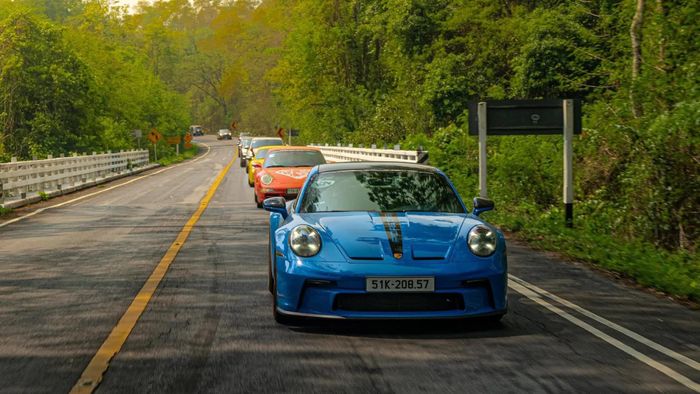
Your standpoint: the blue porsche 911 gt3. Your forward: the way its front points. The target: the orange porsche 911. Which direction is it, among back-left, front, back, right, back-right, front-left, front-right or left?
back

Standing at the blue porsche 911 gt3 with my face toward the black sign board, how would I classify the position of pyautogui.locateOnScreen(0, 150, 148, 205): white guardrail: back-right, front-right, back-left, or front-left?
front-left

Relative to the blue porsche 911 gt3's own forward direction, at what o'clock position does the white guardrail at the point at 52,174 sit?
The white guardrail is roughly at 5 o'clock from the blue porsche 911 gt3.

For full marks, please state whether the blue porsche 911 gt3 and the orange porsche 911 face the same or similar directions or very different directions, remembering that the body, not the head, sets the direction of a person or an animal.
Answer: same or similar directions

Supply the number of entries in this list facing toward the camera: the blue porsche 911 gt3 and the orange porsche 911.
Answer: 2

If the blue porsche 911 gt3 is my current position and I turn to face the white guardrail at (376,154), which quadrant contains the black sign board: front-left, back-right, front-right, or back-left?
front-right

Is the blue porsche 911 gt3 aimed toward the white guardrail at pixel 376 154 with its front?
no

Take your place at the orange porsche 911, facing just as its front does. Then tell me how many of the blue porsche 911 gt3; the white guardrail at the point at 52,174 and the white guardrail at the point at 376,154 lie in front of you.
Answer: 1

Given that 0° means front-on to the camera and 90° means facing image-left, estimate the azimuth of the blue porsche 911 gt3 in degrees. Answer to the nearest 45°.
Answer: approximately 0°

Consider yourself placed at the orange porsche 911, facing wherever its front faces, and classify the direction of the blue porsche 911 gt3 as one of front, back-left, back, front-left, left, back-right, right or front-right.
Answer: front

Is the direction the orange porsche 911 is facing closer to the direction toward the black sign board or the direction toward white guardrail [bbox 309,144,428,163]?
the black sign board

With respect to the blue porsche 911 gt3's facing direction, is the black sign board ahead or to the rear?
to the rear

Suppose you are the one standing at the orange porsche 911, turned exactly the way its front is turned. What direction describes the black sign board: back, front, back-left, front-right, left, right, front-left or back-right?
front-left

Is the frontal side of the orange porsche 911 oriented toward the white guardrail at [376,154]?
no

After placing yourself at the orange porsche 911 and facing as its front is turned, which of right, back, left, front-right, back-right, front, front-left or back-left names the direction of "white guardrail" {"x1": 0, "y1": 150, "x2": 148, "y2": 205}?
back-right

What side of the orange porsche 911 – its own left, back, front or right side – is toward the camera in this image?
front
